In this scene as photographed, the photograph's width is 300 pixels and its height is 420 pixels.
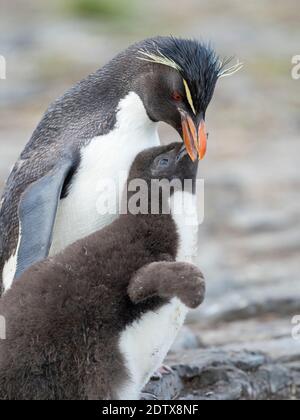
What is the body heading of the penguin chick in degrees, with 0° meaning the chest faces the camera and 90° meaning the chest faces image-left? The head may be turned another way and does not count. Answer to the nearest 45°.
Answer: approximately 270°
